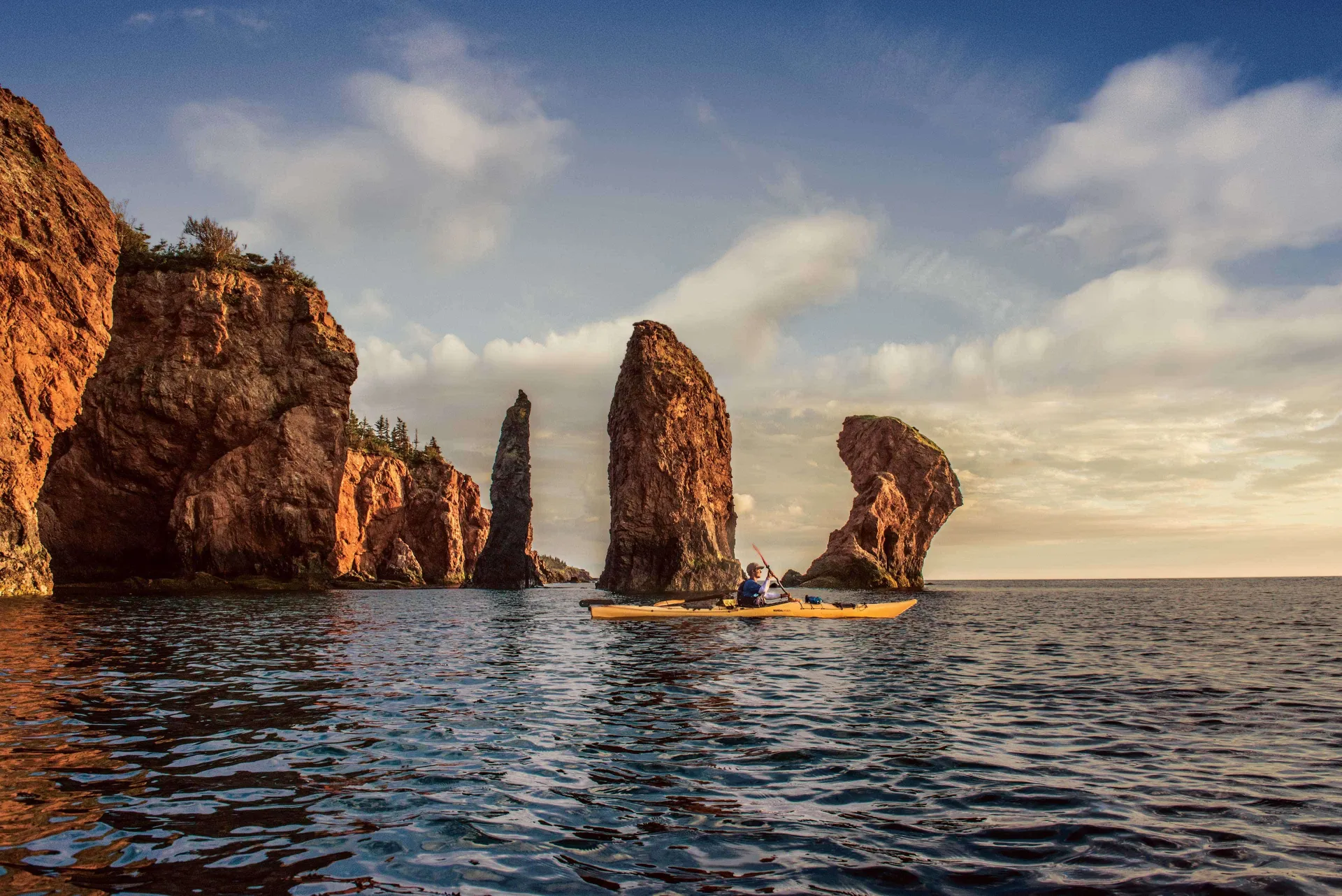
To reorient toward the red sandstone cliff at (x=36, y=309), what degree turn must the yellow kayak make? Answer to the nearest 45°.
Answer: approximately 180°

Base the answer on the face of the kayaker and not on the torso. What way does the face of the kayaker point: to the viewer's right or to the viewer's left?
to the viewer's right

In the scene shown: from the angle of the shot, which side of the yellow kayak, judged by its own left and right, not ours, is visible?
right

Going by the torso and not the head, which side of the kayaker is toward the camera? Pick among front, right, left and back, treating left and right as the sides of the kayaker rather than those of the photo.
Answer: right

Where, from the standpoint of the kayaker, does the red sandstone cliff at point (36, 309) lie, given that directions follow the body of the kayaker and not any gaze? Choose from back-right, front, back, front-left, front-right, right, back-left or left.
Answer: back
